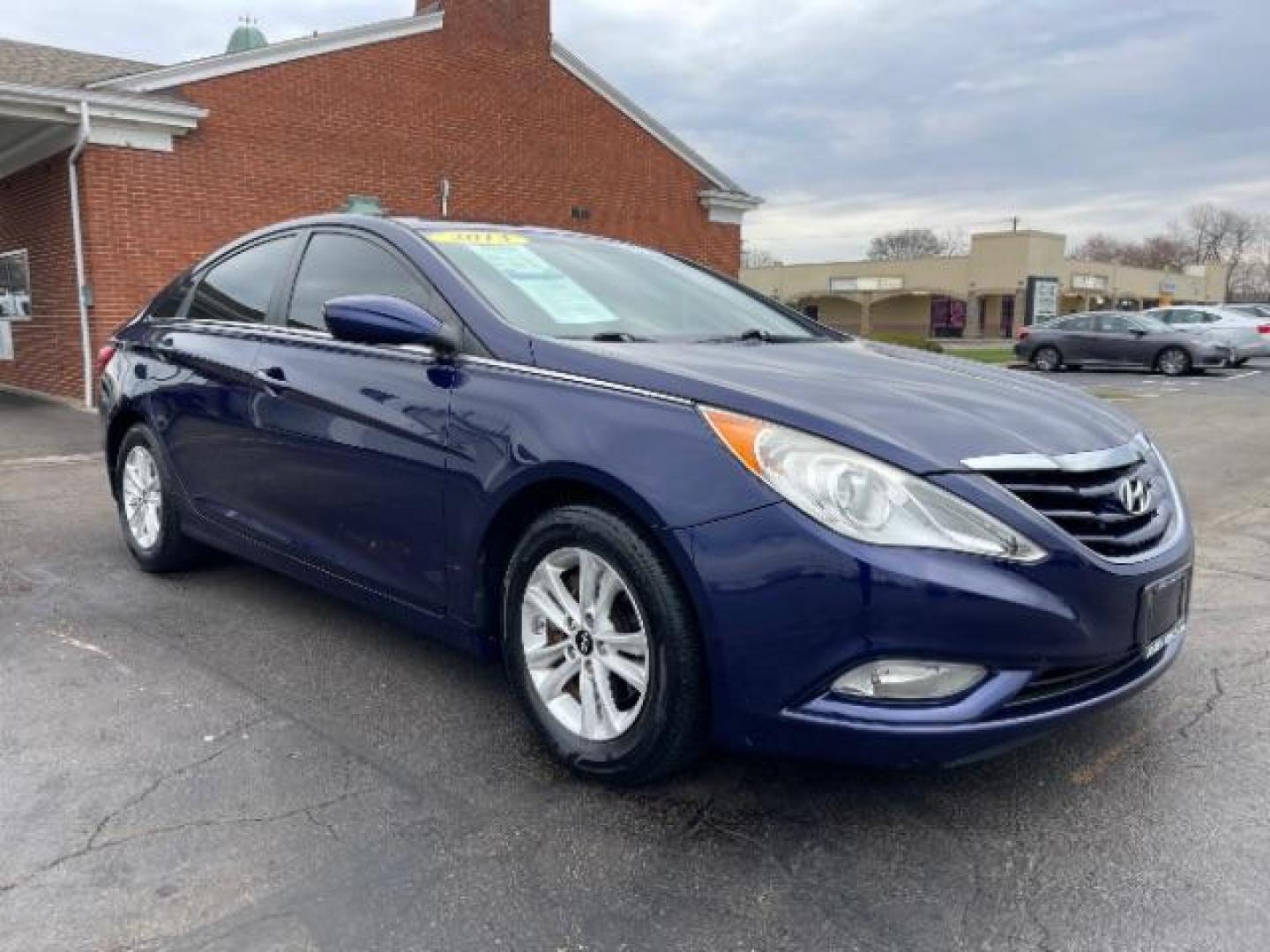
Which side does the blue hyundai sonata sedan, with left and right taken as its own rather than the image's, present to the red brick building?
back

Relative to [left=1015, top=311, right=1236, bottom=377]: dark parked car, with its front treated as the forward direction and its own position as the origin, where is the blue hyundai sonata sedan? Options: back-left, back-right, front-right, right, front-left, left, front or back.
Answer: right

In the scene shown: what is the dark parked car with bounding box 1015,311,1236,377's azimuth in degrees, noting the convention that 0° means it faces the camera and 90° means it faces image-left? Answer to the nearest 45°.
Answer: approximately 270°

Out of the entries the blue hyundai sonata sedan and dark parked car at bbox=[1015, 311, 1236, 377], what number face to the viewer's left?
0

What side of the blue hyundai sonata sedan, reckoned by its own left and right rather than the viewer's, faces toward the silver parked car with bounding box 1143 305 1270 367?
left

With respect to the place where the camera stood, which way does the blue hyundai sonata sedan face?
facing the viewer and to the right of the viewer

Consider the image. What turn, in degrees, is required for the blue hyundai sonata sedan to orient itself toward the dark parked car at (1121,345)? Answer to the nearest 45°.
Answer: approximately 90° to its left

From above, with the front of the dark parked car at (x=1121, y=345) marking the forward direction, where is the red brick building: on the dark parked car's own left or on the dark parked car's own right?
on the dark parked car's own right
